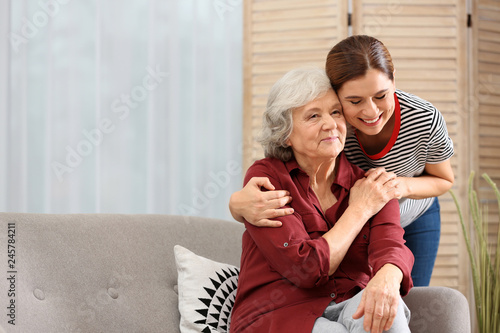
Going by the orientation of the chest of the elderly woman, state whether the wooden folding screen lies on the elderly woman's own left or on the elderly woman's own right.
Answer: on the elderly woman's own left

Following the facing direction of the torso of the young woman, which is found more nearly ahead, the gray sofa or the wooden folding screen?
the gray sofa

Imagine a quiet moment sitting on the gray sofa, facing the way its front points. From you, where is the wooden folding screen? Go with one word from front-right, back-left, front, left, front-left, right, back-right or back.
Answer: back-left

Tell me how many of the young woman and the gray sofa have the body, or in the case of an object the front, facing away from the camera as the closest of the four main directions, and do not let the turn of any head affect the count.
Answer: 0

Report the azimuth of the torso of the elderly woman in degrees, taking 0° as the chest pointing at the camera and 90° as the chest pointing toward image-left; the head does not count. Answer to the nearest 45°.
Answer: approximately 315°

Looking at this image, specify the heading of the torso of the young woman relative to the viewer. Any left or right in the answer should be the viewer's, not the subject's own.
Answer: facing the viewer and to the left of the viewer

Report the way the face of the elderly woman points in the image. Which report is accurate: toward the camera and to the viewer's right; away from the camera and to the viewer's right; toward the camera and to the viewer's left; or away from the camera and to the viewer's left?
toward the camera and to the viewer's right

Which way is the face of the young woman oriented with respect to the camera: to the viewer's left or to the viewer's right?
to the viewer's left

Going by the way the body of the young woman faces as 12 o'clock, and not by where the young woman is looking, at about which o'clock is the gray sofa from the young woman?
The gray sofa is roughly at 1 o'clock from the young woman.

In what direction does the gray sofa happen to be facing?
toward the camera
